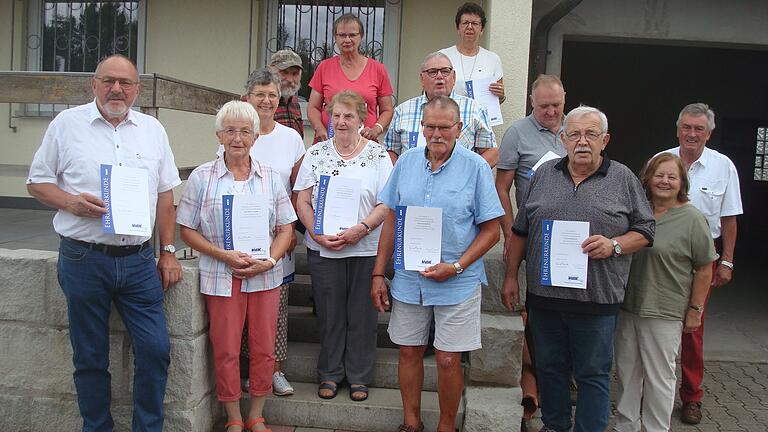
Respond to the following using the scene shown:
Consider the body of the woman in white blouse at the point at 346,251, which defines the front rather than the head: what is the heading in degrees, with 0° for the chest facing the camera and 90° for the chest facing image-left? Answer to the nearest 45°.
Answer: approximately 0°

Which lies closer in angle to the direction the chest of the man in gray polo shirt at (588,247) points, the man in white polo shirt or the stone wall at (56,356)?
the stone wall

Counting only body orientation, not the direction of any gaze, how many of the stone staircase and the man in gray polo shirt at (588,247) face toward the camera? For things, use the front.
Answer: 2

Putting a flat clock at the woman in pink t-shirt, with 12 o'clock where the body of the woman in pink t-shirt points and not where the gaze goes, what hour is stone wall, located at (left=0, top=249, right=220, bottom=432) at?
The stone wall is roughly at 2 o'clock from the woman in pink t-shirt.

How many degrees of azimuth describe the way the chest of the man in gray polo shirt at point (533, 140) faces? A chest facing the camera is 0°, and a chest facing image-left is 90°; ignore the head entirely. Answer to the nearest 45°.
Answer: approximately 315°
